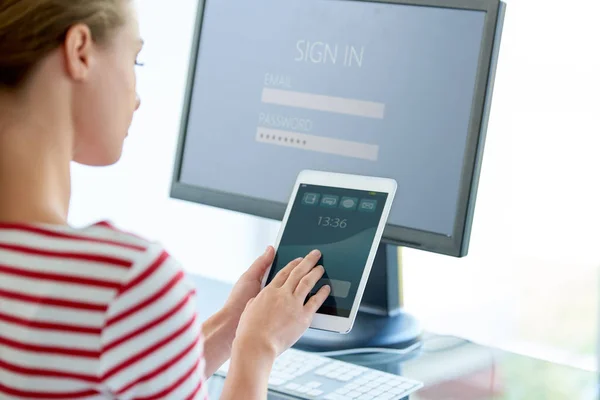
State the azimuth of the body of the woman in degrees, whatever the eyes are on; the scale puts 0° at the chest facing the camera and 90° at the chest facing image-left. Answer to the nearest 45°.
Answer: approximately 225°

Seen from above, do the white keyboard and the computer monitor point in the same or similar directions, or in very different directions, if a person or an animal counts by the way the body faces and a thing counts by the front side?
same or similar directions

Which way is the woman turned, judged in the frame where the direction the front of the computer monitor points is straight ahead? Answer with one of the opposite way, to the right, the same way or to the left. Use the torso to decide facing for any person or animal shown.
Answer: the opposite way

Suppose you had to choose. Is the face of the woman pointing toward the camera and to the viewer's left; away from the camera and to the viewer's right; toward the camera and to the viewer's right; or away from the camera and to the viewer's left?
away from the camera and to the viewer's right

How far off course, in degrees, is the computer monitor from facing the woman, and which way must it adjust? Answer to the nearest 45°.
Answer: approximately 45° to its left

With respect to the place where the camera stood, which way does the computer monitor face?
facing the viewer and to the left of the viewer

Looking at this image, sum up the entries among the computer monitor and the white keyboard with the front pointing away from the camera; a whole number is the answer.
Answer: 0

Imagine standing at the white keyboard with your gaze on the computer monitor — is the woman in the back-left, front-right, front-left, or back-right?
back-left

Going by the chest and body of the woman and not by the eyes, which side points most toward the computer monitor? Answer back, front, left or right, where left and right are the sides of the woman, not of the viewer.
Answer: front

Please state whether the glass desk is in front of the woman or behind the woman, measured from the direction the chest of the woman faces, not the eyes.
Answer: in front

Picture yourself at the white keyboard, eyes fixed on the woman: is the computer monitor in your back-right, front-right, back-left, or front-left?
back-right
